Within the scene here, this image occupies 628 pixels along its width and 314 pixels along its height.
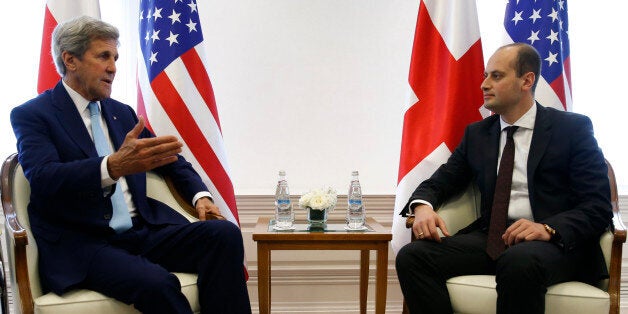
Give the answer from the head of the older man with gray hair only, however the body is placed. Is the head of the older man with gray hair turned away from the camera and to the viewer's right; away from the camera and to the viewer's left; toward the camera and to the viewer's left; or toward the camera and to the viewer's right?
toward the camera and to the viewer's right

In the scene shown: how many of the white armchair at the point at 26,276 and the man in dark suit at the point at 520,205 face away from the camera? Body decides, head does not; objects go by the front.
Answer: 0

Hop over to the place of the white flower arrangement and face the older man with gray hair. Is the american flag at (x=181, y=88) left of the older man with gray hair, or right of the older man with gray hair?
right

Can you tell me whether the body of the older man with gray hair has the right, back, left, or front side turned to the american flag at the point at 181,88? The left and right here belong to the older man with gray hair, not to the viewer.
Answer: left

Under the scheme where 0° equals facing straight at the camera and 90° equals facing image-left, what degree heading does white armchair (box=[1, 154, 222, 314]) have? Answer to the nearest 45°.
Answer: approximately 315°

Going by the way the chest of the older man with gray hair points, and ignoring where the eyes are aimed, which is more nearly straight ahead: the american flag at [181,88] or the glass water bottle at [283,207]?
the glass water bottle

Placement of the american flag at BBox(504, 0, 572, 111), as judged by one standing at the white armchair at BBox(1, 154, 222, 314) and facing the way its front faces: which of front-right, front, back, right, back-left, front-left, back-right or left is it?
front-left

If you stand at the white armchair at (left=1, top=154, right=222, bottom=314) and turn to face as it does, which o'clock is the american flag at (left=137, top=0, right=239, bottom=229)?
The american flag is roughly at 9 o'clock from the white armchair.

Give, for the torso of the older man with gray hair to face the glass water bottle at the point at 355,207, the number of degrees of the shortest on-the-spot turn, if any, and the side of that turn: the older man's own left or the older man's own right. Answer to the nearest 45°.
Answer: approximately 45° to the older man's own left

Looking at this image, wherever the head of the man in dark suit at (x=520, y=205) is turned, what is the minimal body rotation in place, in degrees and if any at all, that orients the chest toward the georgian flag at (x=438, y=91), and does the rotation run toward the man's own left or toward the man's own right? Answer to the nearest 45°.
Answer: approximately 90° to the man's own right

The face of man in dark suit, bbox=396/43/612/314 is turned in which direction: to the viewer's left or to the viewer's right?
to the viewer's left

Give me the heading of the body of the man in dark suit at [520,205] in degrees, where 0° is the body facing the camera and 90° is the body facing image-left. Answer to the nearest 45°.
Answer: approximately 45°
